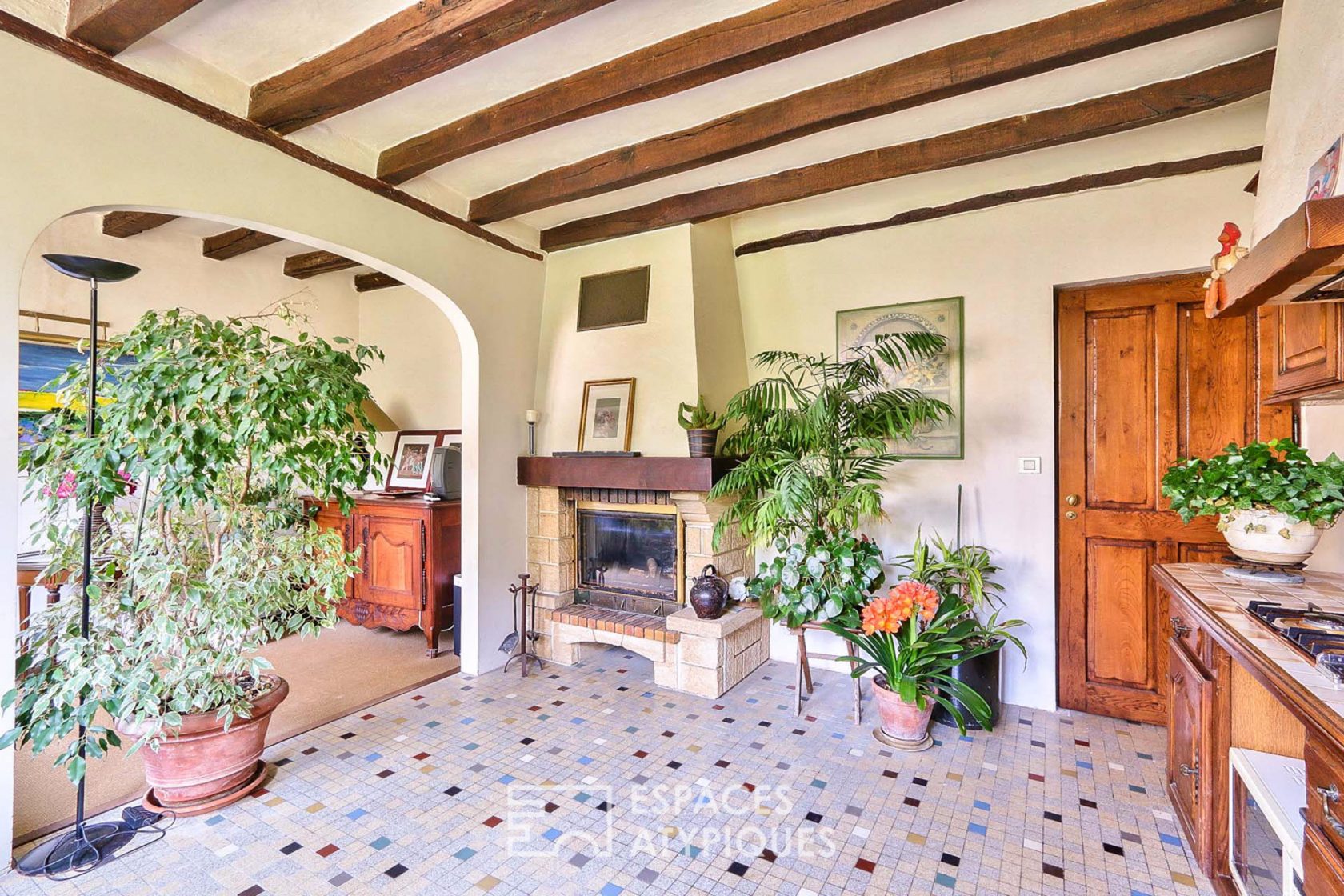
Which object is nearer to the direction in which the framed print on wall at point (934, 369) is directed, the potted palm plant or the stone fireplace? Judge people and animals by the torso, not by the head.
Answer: the potted palm plant

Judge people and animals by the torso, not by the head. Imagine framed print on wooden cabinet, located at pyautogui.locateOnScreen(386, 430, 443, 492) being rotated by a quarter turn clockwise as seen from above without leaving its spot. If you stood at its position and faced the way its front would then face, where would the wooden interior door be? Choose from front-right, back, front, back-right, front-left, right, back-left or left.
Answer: back-left

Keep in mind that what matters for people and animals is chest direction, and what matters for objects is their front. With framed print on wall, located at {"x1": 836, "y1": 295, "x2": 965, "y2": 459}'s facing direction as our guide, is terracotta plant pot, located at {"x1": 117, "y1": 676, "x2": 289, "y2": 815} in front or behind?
in front

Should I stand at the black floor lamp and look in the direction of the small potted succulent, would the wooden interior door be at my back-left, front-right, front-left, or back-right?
front-right

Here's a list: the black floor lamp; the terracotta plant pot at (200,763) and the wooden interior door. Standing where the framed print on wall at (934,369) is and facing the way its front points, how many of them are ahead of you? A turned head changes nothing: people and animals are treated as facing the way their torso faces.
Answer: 2

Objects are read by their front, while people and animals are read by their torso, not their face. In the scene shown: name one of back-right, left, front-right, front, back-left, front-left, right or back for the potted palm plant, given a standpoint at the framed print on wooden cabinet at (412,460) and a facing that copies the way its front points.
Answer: front-left

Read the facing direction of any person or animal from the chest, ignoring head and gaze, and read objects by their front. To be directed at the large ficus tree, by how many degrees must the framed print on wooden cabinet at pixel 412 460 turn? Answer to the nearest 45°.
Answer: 0° — it already faces it

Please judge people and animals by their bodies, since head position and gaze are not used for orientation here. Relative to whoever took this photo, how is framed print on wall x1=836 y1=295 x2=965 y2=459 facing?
facing the viewer and to the left of the viewer

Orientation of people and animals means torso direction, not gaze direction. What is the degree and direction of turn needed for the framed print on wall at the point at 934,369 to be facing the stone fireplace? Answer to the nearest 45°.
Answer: approximately 45° to its right

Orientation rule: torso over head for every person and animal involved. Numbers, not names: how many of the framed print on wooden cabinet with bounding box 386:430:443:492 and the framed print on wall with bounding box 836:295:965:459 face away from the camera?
0

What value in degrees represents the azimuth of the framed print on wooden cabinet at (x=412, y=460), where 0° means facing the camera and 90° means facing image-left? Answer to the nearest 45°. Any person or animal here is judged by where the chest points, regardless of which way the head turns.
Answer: approximately 0°
